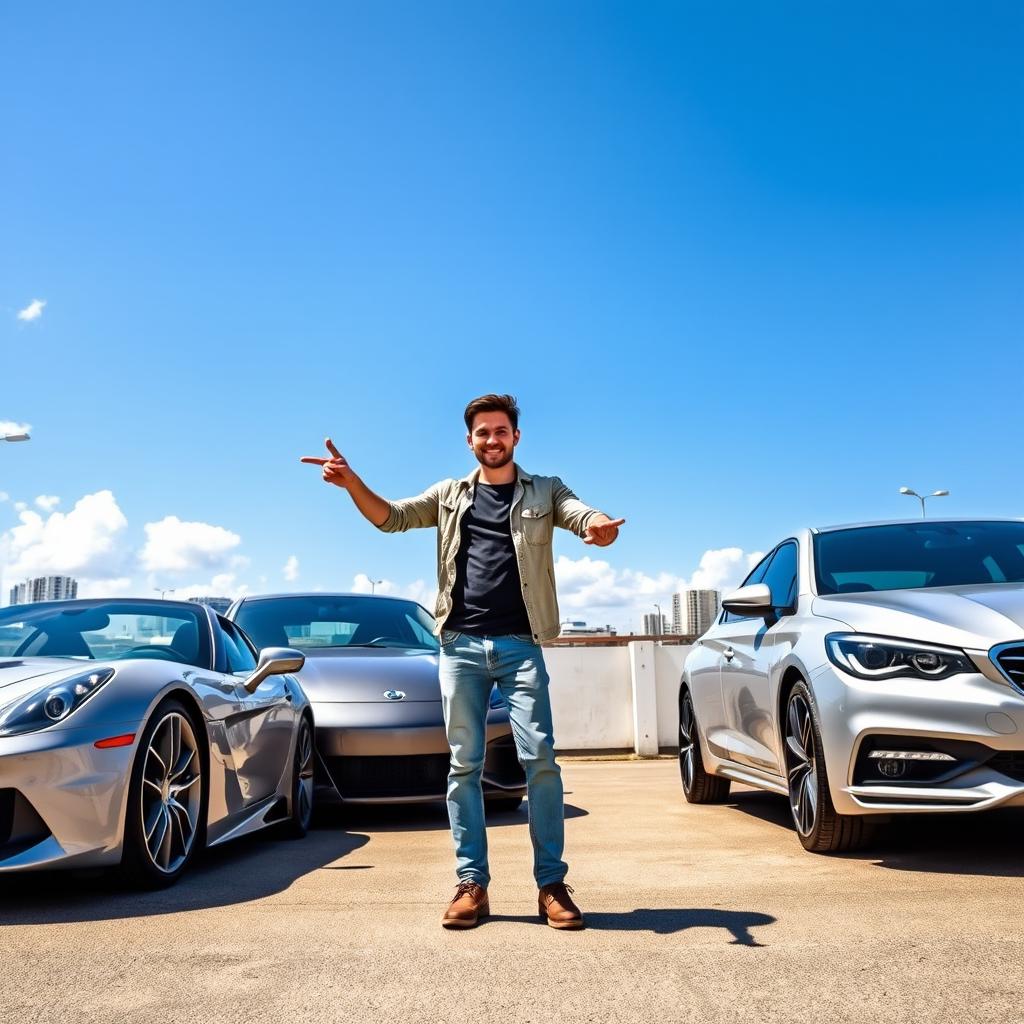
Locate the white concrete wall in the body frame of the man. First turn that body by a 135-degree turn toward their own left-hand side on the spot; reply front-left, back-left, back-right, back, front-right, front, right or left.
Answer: front-left

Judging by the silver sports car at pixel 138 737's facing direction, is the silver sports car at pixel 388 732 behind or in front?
behind

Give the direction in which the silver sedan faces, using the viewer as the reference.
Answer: facing the viewer and to the right of the viewer

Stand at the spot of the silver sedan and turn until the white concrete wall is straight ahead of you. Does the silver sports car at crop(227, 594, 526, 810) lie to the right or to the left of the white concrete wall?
left

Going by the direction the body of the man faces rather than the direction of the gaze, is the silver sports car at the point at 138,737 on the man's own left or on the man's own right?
on the man's own right

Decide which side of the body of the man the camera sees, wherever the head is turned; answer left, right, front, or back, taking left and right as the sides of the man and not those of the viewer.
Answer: front

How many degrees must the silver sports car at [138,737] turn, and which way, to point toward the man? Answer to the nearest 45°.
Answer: approximately 90° to its left

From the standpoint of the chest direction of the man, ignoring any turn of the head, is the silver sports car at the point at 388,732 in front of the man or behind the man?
behind

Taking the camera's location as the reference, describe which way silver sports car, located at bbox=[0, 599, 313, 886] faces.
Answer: facing the viewer and to the left of the viewer

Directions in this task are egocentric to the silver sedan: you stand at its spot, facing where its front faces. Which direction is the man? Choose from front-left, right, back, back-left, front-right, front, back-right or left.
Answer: right

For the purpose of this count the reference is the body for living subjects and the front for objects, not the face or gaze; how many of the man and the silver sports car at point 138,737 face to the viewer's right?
0

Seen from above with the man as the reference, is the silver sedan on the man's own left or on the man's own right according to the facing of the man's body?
on the man's own left
